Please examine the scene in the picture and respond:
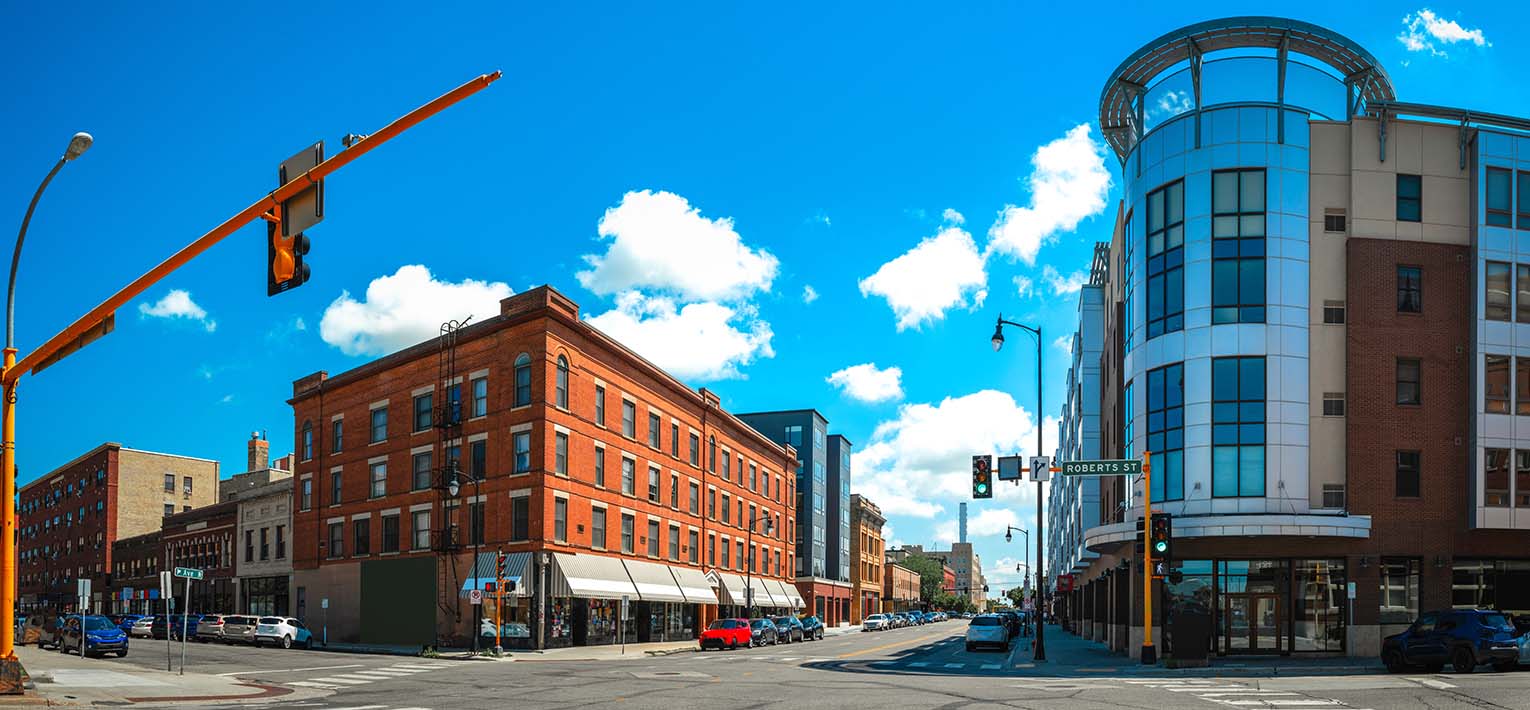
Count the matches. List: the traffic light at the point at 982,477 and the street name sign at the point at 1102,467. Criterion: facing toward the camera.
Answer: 2

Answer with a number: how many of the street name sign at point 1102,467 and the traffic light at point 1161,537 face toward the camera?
2

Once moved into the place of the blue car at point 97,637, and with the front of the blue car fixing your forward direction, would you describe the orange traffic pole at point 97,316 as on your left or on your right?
on your right

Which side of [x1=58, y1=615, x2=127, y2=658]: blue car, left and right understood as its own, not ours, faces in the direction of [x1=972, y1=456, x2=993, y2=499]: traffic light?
front

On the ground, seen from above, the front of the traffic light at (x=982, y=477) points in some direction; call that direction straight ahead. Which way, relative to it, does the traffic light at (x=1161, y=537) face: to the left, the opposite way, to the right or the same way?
the same way

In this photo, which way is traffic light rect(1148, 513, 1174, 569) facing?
toward the camera

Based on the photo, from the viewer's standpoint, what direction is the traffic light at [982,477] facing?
toward the camera

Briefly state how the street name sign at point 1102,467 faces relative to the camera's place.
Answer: facing the viewer

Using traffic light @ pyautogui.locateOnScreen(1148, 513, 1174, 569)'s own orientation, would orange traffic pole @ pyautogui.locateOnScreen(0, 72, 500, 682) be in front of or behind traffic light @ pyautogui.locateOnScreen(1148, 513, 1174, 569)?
in front

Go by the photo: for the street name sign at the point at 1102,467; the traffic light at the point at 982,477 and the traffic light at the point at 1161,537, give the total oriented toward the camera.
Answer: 3

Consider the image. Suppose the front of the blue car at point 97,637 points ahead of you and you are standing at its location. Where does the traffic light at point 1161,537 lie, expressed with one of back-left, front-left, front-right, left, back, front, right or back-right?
front

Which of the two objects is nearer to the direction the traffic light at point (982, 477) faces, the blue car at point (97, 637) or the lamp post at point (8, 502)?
the lamp post
